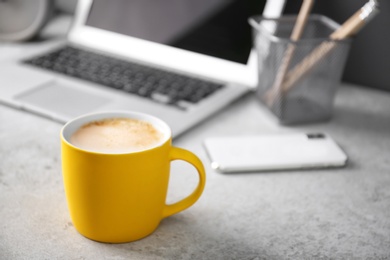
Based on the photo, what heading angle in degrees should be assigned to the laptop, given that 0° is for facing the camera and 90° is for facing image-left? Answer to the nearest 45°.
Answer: approximately 45°
